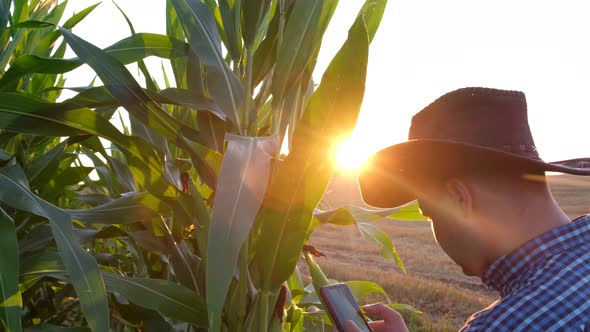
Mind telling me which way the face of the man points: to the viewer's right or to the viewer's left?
to the viewer's left

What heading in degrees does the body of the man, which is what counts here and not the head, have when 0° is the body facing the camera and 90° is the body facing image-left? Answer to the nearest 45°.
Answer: approximately 135°

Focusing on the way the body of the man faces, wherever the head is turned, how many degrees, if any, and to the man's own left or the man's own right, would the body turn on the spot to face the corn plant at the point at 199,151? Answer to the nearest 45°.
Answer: approximately 45° to the man's own left
